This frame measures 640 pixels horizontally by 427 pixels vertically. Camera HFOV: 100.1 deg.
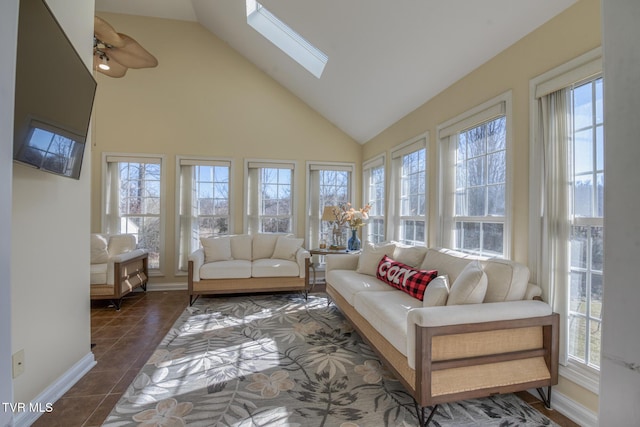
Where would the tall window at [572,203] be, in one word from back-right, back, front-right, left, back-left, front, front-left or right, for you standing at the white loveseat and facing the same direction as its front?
front-left

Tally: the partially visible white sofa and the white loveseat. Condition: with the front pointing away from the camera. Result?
0

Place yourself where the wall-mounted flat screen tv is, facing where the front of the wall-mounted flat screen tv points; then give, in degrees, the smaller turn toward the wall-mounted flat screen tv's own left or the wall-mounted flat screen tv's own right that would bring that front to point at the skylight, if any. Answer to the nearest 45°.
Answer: approximately 45° to the wall-mounted flat screen tv's own left

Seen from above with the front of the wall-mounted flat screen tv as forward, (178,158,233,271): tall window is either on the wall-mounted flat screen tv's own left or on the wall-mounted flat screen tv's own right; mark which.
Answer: on the wall-mounted flat screen tv's own left

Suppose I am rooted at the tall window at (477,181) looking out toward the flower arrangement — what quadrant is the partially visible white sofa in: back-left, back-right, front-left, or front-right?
front-left

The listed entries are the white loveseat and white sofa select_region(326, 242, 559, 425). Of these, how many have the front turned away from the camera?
0

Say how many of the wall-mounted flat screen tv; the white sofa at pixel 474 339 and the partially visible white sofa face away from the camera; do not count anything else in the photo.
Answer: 0

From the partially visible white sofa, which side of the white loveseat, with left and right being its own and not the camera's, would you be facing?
right

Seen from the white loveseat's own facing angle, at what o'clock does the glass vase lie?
The glass vase is roughly at 9 o'clock from the white loveseat.

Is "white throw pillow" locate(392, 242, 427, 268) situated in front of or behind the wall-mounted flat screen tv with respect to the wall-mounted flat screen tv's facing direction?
in front

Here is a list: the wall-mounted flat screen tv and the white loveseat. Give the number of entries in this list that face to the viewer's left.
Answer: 0

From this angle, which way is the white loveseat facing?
toward the camera
